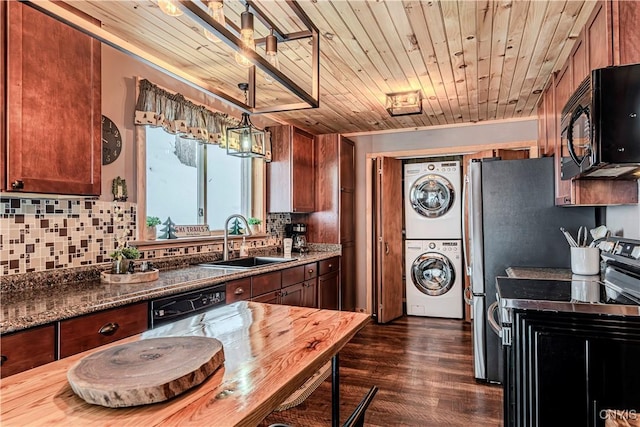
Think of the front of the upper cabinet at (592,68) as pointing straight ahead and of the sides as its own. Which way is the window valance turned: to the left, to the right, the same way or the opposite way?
the opposite way

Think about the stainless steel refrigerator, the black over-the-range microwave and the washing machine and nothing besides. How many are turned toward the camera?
1

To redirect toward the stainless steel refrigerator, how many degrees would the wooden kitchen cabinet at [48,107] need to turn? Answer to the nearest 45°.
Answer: approximately 45° to its left

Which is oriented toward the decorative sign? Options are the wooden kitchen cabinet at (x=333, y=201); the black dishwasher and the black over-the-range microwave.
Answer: the black over-the-range microwave

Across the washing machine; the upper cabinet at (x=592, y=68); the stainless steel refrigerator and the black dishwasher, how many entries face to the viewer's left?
2

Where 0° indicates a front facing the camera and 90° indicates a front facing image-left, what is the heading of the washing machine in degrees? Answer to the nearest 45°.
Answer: approximately 0°

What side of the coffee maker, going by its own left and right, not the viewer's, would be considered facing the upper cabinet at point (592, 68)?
front

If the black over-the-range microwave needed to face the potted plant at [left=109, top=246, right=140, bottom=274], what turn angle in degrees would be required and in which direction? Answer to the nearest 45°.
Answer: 0° — it already faces it

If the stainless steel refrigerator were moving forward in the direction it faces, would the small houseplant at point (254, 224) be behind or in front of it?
in front

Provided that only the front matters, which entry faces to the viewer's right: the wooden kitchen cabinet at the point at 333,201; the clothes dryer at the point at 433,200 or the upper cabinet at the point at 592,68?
the wooden kitchen cabinet

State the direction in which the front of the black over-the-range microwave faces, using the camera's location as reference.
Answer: facing to the left of the viewer

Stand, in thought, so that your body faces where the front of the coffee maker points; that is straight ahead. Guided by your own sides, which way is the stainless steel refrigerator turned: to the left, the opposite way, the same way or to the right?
the opposite way

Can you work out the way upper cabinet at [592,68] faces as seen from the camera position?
facing to the left of the viewer

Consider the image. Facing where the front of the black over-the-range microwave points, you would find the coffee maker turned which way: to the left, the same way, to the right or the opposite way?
the opposite way

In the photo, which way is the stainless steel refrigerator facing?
to the viewer's left
